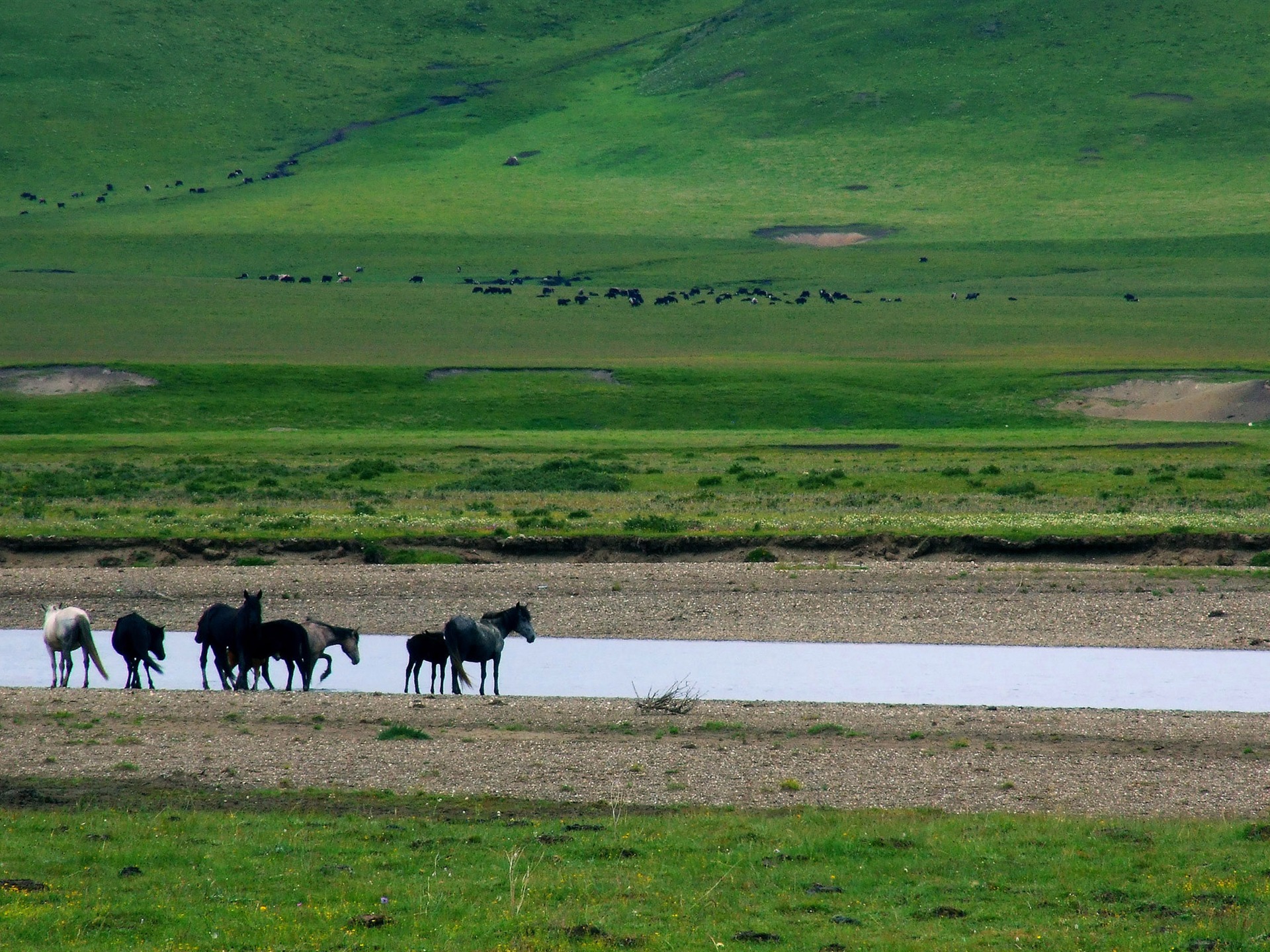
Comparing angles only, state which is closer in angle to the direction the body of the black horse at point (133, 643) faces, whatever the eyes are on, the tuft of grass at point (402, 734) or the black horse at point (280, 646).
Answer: the black horse

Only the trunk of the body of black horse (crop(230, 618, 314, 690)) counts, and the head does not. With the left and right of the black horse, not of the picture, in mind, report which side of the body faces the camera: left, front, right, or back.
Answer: left

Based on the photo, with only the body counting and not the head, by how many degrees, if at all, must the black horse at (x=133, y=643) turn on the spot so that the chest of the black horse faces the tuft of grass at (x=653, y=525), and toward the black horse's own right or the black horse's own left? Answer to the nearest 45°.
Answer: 0° — it already faces it

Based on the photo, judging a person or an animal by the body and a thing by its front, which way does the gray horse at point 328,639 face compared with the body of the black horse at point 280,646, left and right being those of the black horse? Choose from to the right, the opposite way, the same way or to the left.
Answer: the opposite way

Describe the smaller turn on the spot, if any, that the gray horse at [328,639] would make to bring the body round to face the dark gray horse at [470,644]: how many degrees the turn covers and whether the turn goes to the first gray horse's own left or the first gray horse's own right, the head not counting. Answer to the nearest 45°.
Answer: approximately 45° to the first gray horse's own right

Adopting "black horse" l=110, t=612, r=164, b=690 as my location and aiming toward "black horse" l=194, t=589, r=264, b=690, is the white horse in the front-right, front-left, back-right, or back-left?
back-left

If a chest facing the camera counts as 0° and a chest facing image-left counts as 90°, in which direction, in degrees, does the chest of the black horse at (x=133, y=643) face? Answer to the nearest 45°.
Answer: approximately 225°

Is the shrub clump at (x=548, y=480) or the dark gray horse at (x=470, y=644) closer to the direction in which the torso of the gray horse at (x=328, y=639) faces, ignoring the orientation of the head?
the dark gray horse

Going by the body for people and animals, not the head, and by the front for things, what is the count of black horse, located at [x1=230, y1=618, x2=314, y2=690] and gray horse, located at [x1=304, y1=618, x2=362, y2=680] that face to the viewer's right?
1

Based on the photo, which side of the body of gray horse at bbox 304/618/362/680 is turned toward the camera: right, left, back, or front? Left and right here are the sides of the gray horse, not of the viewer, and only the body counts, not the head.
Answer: right

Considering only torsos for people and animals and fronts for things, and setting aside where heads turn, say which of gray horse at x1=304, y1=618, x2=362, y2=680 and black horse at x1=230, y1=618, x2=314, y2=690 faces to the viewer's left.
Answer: the black horse
